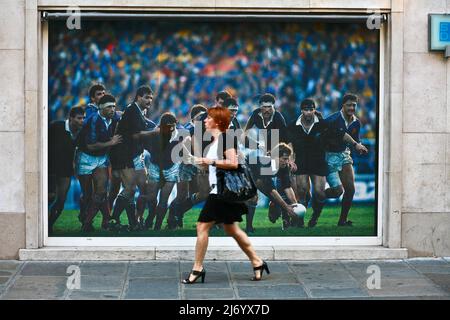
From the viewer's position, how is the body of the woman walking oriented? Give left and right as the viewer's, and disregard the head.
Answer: facing to the left of the viewer

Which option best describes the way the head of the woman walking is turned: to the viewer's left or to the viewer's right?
to the viewer's left
